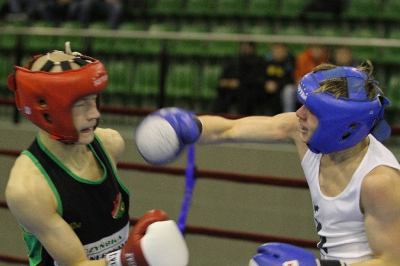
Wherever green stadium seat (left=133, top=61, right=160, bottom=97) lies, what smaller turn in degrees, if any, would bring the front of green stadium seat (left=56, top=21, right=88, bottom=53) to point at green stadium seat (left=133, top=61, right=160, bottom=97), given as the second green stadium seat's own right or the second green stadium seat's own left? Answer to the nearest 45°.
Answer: approximately 90° to the second green stadium seat's own left

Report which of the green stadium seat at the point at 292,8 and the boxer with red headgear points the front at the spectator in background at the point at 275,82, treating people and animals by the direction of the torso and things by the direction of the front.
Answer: the green stadium seat

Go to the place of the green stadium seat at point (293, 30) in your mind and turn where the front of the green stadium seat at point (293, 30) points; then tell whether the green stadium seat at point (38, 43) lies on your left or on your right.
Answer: on your right

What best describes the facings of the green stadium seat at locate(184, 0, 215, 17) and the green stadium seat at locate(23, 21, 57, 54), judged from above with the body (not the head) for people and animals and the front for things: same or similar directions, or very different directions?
same or similar directions

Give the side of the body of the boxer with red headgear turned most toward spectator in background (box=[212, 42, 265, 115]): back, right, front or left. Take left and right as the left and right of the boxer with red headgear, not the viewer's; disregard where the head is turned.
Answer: left

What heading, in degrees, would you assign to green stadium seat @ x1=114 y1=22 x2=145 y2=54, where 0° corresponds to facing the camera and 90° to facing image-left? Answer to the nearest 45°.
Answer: approximately 0°

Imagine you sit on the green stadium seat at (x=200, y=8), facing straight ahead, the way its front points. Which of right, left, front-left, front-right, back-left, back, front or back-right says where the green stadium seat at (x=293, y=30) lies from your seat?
front-left

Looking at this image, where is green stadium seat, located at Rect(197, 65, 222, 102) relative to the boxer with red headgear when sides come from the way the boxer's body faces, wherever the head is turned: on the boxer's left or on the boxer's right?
on the boxer's left

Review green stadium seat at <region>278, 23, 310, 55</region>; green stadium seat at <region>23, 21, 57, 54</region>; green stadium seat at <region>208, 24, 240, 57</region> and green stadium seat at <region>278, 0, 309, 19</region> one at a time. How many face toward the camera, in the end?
4

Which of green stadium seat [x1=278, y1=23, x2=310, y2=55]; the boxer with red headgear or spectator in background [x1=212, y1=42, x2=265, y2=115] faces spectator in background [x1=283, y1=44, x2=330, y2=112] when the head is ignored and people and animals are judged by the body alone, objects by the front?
the green stadium seat

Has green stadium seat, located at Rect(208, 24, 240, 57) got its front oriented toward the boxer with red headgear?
yes

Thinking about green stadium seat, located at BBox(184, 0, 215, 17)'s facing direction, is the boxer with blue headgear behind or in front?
in front

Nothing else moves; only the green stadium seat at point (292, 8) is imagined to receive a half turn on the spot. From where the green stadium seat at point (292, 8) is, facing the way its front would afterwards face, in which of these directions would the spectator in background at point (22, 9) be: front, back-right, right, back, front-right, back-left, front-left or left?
left

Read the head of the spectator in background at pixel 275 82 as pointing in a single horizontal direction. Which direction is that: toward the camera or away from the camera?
toward the camera

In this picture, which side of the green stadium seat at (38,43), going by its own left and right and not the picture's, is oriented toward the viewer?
front

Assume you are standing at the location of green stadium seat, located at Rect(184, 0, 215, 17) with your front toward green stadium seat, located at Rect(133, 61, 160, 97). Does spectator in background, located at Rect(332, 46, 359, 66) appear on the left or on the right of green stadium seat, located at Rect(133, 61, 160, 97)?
left

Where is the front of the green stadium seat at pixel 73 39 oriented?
toward the camera
